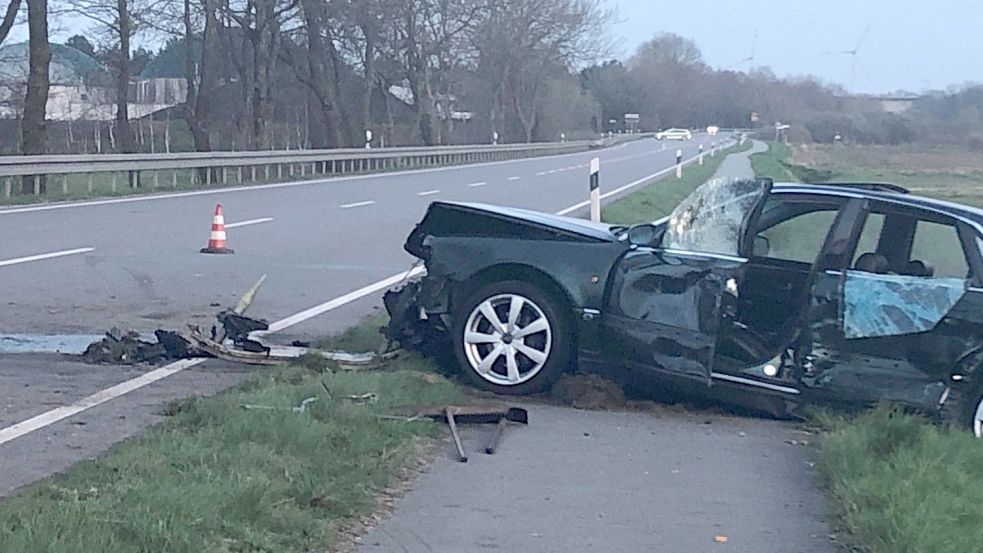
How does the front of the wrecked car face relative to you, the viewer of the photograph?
facing to the left of the viewer

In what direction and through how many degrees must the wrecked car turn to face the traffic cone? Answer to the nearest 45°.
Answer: approximately 45° to its right

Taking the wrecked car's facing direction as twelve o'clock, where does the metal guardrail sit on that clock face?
The metal guardrail is roughly at 2 o'clock from the wrecked car.
